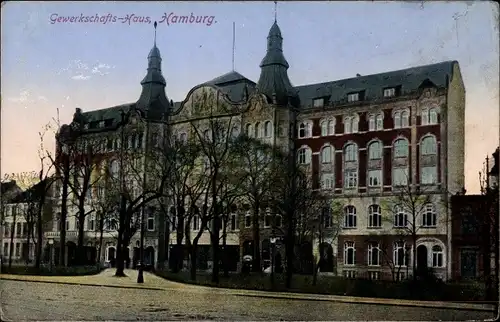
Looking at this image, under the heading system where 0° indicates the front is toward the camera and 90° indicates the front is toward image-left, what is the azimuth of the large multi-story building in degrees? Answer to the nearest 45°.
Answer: approximately 45°
